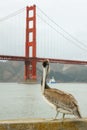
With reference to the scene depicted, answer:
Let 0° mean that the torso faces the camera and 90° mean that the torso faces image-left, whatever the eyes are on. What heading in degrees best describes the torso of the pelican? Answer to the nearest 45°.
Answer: approximately 90°
